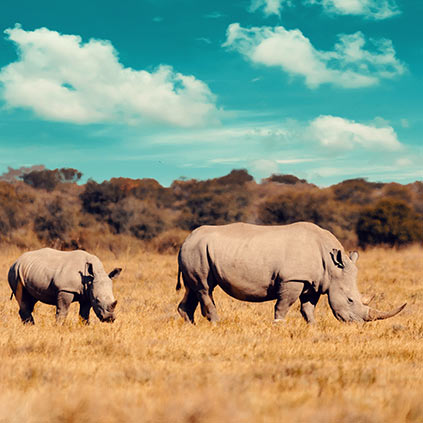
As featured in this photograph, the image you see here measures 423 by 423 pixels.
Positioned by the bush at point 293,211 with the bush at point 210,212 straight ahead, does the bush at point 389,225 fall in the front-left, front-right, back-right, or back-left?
back-left

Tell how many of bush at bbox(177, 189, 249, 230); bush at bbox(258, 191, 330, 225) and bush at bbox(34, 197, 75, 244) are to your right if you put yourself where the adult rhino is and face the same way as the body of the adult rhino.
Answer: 0

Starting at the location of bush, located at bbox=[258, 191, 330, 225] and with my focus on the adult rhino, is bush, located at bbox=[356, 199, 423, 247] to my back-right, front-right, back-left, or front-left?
front-left

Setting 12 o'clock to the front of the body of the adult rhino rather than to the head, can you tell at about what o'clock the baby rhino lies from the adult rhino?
The baby rhino is roughly at 6 o'clock from the adult rhino.

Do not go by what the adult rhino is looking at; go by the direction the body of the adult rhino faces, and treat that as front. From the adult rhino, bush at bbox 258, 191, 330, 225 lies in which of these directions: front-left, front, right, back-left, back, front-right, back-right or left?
left

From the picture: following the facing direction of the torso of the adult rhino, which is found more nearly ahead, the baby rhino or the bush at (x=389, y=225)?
the bush

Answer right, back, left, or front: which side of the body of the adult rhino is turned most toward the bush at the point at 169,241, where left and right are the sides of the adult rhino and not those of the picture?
left

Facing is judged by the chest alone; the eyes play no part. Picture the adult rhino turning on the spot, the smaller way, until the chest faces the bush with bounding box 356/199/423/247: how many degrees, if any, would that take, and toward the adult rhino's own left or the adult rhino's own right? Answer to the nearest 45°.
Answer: approximately 90° to the adult rhino's own left

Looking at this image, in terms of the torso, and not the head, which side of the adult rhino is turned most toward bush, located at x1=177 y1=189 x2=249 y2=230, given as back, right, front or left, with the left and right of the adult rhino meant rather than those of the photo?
left

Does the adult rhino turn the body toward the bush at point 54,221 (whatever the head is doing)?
no

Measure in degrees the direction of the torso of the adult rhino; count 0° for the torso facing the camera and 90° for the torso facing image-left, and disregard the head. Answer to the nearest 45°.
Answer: approximately 270°

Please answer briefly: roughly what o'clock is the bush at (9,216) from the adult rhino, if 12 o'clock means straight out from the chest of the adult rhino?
The bush is roughly at 8 o'clock from the adult rhino.
